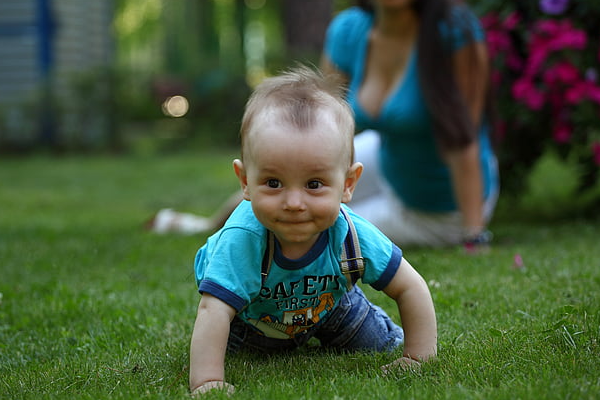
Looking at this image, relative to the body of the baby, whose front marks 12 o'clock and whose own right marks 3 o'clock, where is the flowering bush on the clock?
The flowering bush is roughly at 7 o'clock from the baby.

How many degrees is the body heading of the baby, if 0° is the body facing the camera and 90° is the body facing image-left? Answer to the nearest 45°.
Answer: approximately 0°

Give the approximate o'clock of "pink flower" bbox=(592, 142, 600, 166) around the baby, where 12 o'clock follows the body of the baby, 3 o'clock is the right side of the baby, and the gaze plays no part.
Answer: The pink flower is roughly at 7 o'clock from the baby.
